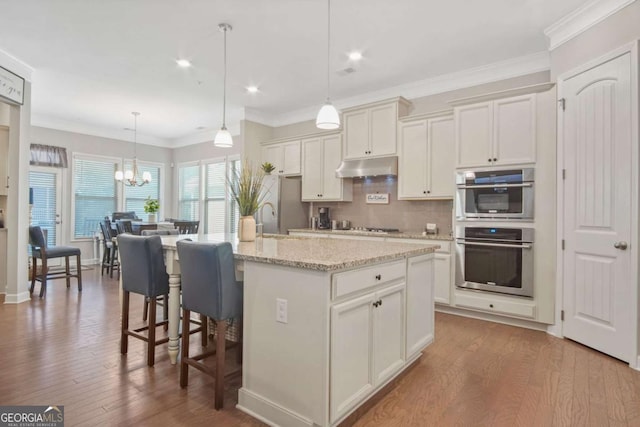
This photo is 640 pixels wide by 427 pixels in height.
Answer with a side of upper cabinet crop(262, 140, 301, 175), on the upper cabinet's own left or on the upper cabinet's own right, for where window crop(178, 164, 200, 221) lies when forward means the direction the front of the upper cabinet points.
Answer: on the upper cabinet's own right

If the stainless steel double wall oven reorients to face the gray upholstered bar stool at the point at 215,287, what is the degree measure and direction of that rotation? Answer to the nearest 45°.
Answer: approximately 45° to its right

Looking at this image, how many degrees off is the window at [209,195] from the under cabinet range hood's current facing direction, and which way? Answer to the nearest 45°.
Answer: approximately 90° to its right

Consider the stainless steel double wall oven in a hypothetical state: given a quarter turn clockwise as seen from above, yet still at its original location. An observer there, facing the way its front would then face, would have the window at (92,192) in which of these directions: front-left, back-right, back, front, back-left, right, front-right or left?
front

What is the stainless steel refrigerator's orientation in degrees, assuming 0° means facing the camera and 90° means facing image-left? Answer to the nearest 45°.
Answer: approximately 45°

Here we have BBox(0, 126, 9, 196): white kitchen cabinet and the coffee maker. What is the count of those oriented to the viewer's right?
1

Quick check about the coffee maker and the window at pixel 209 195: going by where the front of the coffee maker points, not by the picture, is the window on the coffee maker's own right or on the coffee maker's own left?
on the coffee maker's own right

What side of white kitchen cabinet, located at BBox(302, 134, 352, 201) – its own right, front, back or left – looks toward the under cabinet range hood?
left

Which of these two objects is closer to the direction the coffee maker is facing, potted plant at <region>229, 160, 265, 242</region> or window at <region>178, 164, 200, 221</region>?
the potted plant
